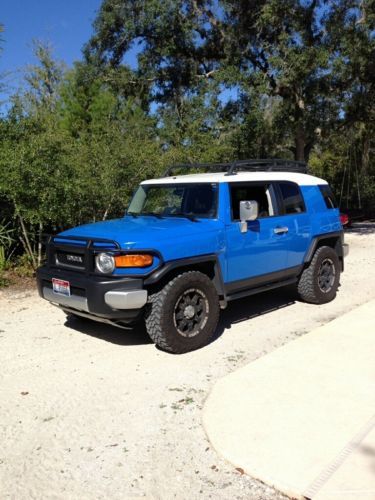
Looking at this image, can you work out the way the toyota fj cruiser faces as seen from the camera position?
facing the viewer and to the left of the viewer
